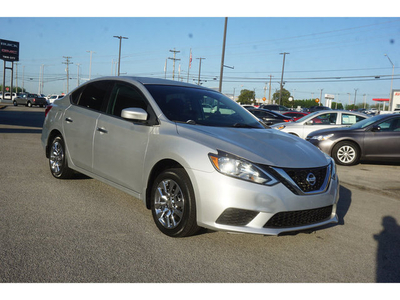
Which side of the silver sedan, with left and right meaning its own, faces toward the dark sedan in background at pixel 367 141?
left

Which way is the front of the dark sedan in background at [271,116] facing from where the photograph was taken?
facing to the left of the viewer

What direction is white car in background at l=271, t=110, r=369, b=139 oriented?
to the viewer's left

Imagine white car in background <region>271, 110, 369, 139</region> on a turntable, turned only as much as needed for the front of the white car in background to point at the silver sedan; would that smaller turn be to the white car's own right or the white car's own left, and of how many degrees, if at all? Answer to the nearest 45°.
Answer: approximately 90° to the white car's own left

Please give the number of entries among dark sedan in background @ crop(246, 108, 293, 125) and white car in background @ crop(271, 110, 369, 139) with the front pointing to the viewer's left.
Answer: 2

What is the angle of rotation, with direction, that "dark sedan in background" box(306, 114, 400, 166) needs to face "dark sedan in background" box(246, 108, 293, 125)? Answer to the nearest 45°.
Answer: approximately 45° to its right

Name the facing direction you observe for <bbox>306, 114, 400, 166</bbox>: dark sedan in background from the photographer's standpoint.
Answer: facing to the left of the viewer

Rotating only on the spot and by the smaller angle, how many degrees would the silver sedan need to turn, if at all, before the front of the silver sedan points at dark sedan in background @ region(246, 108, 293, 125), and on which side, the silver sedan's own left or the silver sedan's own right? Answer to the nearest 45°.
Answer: approximately 135° to the silver sedan's own left
